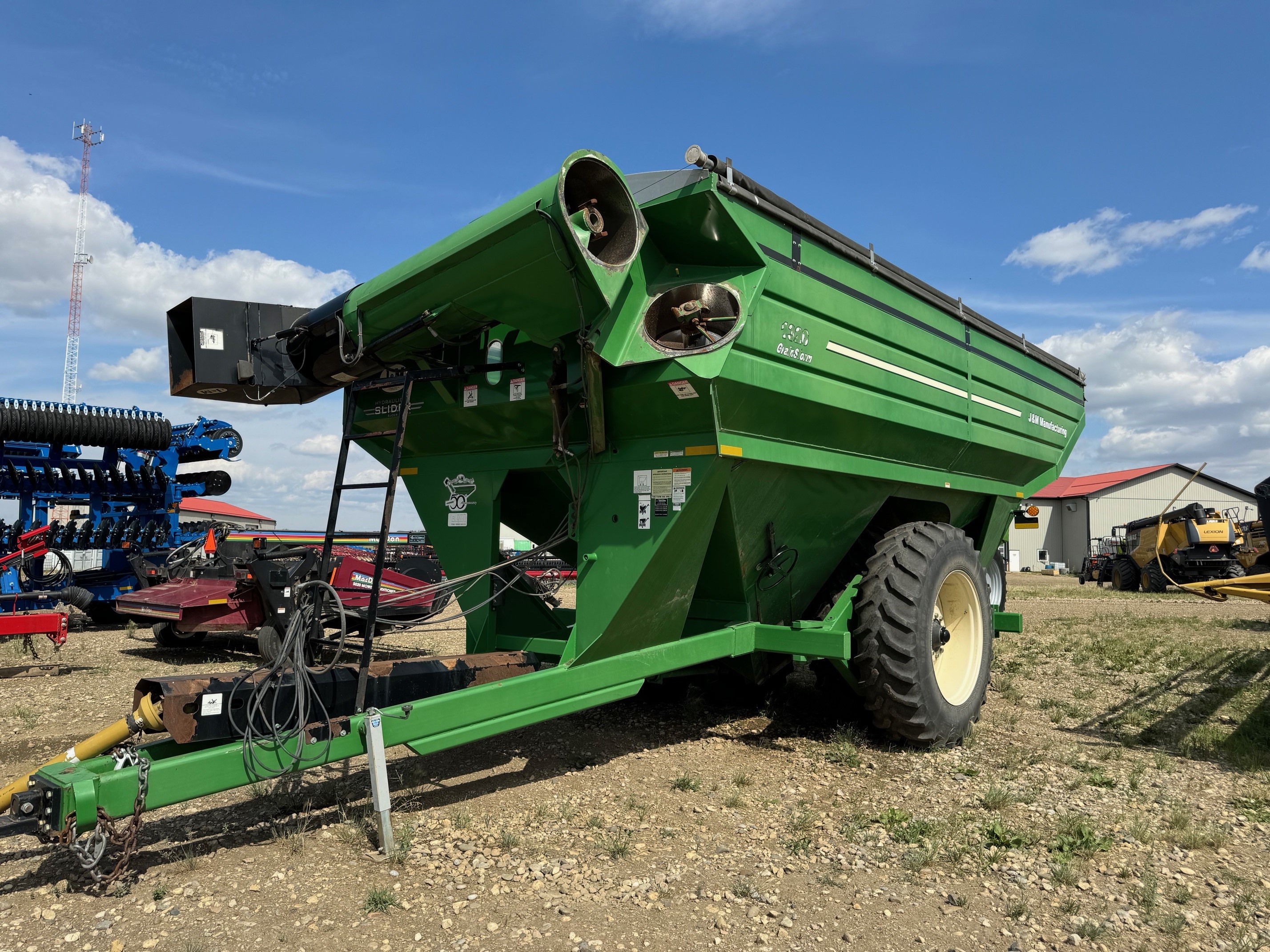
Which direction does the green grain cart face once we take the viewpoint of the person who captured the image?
facing the viewer and to the left of the viewer

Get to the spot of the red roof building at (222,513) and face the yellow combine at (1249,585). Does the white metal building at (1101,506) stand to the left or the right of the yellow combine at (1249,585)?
left

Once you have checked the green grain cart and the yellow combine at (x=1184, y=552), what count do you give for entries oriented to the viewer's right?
0

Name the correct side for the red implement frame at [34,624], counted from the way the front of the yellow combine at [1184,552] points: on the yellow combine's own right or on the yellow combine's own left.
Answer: on the yellow combine's own left

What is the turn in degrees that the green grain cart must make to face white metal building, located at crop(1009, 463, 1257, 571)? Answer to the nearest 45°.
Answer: approximately 180°

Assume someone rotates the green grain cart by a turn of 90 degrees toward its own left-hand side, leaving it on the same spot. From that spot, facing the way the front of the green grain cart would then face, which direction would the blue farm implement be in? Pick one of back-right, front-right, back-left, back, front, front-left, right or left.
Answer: back

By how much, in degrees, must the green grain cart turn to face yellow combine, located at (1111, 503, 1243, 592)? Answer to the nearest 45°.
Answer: approximately 180°

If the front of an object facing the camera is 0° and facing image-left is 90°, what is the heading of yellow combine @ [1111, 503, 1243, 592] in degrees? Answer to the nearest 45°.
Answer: approximately 135°

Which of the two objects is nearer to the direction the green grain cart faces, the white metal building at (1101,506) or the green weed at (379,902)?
the green weed

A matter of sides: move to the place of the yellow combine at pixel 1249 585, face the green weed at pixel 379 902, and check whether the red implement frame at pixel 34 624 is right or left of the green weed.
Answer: right

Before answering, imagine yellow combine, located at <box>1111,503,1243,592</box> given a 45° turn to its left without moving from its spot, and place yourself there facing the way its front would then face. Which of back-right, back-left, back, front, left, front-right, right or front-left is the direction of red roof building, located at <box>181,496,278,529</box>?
front
